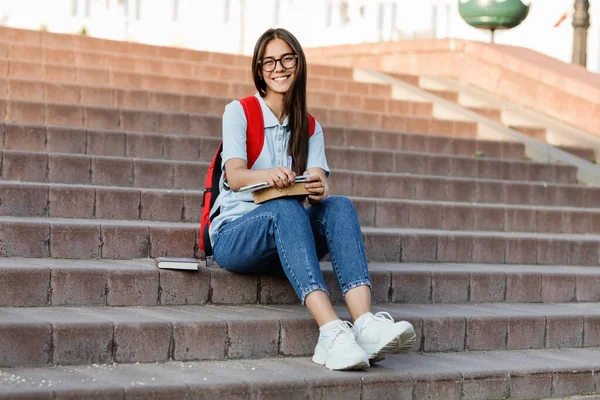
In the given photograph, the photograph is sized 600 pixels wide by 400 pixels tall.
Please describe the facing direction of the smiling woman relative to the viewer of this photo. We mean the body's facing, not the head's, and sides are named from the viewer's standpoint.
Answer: facing the viewer and to the right of the viewer

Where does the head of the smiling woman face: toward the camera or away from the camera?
toward the camera

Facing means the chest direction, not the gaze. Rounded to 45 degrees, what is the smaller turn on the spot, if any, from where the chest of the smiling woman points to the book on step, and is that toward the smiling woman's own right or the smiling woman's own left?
approximately 135° to the smiling woman's own right

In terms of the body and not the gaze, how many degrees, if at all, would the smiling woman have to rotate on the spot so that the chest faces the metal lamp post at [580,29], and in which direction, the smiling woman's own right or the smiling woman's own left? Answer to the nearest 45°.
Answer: approximately 90° to the smiling woman's own left
